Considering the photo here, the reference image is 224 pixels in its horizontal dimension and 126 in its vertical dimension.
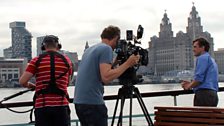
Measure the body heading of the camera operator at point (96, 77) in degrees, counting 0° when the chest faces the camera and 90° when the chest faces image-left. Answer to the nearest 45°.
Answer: approximately 225°

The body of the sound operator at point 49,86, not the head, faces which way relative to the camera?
away from the camera

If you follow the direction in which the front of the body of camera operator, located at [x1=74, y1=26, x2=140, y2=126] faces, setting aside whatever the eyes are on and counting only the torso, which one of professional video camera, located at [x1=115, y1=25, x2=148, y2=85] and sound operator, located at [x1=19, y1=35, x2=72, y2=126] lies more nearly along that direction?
the professional video camera

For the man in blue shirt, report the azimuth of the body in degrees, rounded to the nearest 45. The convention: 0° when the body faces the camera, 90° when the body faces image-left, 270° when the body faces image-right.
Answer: approximately 90°

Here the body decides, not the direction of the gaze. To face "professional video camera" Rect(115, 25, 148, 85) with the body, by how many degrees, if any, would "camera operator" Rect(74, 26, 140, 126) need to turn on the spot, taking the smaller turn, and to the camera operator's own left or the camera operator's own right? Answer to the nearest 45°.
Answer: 0° — they already face it

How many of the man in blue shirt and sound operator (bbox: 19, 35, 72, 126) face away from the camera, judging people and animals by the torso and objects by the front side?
1

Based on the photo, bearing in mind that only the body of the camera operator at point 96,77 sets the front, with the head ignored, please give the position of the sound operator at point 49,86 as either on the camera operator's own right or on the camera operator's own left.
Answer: on the camera operator's own left

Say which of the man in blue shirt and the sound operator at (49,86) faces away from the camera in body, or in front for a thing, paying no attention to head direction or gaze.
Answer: the sound operator

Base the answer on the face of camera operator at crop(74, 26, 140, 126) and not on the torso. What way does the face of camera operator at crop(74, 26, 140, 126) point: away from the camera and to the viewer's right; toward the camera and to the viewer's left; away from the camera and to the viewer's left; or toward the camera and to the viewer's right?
away from the camera and to the viewer's right

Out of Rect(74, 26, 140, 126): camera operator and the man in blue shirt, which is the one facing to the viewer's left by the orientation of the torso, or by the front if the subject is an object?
the man in blue shirt

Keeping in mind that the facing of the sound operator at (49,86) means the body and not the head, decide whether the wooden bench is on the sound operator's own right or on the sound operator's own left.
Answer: on the sound operator's own right
